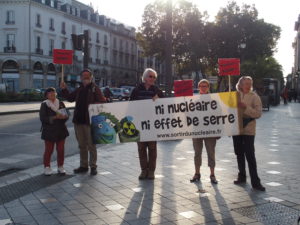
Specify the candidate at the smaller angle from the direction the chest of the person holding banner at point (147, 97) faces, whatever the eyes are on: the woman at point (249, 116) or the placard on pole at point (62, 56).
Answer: the woman

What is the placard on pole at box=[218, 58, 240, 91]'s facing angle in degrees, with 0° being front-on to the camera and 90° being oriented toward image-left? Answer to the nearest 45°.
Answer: approximately 0°

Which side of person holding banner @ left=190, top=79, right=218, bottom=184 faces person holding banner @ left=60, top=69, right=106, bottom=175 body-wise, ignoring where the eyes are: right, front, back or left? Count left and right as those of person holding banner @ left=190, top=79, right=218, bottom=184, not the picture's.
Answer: right

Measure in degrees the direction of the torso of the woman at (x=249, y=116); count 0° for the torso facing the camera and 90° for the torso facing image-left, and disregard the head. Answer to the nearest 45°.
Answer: approximately 45°

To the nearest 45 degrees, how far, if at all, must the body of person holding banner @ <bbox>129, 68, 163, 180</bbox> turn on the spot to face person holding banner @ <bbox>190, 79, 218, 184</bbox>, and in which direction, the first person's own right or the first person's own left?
approximately 90° to the first person's own left

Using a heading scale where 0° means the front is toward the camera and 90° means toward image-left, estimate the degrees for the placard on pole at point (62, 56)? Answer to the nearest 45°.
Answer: approximately 0°
